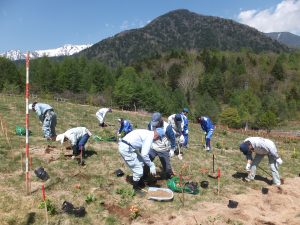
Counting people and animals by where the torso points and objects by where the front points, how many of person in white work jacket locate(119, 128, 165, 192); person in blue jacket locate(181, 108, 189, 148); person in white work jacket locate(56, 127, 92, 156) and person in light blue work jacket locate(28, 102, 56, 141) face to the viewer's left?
3

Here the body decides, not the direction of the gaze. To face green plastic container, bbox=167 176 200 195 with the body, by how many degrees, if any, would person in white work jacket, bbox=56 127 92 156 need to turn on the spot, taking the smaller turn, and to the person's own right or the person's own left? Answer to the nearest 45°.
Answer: approximately 135° to the person's own left

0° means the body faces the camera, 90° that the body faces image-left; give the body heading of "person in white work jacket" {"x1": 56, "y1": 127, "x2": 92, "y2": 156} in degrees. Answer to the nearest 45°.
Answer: approximately 90°

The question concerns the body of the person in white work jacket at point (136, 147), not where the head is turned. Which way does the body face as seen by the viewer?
to the viewer's right

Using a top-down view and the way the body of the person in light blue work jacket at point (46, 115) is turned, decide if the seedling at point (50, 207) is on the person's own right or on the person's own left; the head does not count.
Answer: on the person's own left

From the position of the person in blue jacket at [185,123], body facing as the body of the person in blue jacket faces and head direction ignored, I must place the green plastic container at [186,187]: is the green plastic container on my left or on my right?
on my left

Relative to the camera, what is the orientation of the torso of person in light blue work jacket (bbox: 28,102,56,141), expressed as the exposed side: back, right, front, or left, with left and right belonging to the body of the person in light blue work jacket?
left

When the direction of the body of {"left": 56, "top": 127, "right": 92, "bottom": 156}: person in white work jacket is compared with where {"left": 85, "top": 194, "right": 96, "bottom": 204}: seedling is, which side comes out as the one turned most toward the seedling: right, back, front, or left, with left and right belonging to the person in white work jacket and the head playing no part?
left
